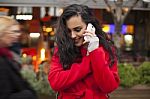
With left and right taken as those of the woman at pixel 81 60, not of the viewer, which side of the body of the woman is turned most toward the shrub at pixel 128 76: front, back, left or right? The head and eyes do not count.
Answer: back

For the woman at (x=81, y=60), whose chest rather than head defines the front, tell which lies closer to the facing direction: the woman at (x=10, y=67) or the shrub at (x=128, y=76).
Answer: the woman

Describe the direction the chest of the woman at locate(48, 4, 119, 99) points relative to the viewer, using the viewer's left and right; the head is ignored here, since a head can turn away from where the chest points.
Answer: facing the viewer

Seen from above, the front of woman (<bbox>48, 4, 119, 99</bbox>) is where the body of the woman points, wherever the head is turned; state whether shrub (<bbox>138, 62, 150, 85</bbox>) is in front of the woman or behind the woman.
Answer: behind

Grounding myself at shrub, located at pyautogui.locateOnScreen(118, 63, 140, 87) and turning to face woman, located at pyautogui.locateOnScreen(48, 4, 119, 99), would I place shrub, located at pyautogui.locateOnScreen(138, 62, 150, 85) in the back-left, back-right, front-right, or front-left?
back-left

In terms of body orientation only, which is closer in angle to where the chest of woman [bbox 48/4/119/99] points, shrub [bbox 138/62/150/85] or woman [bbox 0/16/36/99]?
the woman
